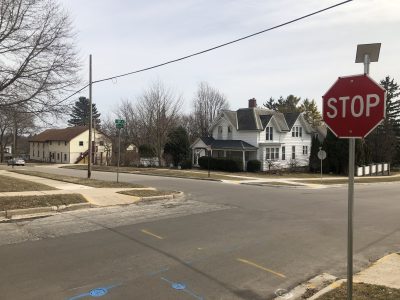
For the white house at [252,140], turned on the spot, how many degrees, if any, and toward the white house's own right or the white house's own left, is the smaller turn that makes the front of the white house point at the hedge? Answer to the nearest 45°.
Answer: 0° — it already faces it

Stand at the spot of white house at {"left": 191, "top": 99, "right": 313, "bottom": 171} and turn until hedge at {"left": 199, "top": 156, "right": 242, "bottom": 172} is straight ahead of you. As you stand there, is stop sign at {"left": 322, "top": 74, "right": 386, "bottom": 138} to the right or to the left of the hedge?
left

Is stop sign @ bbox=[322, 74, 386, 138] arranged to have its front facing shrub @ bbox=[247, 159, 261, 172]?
no

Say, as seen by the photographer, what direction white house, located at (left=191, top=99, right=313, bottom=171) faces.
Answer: facing the viewer and to the left of the viewer

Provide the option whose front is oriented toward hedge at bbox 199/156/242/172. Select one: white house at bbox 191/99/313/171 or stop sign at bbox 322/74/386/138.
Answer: the white house

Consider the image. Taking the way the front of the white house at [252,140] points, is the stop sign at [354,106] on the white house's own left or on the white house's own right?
on the white house's own left

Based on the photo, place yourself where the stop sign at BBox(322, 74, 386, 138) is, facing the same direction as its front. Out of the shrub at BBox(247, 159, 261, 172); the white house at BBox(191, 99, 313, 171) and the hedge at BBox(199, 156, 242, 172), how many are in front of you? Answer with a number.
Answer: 0

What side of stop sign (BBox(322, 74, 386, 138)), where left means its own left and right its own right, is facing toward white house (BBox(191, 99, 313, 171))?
back

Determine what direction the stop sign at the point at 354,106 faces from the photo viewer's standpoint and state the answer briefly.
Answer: facing the viewer

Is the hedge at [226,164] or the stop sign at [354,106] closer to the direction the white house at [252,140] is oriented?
the hedge

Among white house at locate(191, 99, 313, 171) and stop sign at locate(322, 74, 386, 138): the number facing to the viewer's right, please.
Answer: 0

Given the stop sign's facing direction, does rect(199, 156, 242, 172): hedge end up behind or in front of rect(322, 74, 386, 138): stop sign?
behind
